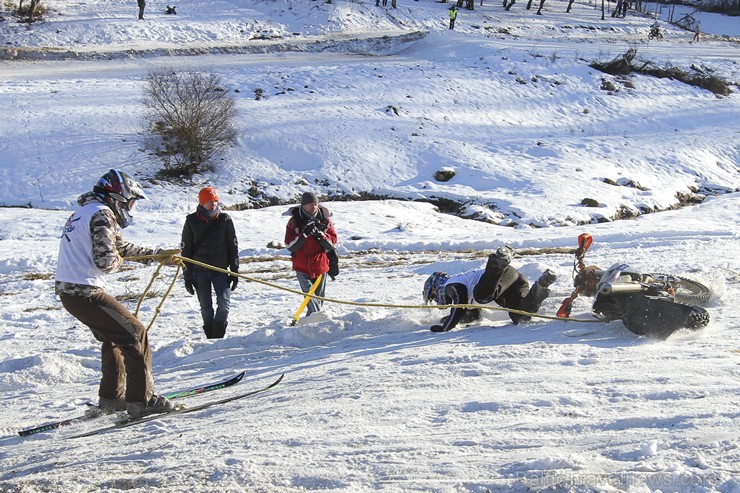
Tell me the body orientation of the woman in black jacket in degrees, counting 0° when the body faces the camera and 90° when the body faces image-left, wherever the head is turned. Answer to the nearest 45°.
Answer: approximately 0°

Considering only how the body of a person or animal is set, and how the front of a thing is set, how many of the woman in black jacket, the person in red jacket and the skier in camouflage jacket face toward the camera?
2

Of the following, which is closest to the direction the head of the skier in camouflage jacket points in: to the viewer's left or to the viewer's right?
to the viewer's right

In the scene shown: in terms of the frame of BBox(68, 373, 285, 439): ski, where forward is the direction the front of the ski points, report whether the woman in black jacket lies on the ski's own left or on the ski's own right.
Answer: on the ski's own left

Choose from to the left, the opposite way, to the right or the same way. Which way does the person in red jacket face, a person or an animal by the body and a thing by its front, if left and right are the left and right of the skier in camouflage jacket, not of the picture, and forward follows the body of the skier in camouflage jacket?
to the right

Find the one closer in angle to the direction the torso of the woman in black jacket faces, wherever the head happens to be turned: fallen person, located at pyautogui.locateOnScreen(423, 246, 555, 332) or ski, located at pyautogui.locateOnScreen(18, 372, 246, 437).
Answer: the ski

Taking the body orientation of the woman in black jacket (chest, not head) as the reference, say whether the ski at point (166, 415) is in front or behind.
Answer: in front

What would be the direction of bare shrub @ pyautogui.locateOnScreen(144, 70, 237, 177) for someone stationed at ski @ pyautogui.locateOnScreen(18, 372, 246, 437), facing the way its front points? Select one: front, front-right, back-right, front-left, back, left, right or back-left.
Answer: left

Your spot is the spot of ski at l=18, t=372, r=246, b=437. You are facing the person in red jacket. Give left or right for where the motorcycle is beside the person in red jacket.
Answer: right

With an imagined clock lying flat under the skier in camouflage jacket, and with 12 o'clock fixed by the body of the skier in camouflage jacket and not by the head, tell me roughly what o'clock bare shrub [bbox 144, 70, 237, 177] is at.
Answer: The bare shrub is roughly at 9 o'clock from the skier in camouflage jacket.

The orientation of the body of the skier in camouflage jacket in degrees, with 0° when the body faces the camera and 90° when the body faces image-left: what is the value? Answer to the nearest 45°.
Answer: approximately 270°

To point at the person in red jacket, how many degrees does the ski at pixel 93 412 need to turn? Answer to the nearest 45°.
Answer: approximately 45° to its left

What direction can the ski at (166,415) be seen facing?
to the viewer's right
